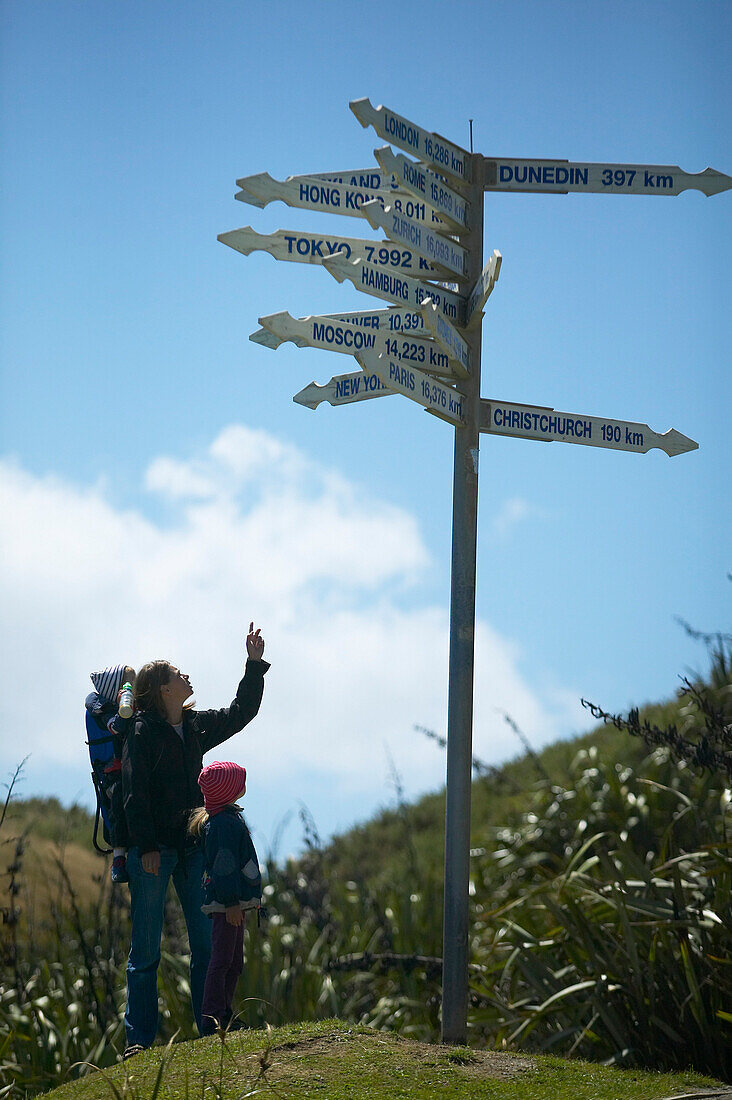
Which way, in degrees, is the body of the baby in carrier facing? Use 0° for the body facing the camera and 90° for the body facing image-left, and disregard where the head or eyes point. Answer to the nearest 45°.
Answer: approximately 270°

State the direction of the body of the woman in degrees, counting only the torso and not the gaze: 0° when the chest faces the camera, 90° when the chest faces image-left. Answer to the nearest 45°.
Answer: approximately 315°

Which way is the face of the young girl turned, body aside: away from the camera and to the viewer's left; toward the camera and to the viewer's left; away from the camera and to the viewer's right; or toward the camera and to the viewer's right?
away from the camera and to the viewer's right

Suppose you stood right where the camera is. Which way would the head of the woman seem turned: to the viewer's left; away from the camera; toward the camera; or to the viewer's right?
to the viewer's right

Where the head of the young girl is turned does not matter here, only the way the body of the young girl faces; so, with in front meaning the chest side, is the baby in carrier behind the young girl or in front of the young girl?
behind
